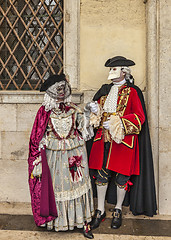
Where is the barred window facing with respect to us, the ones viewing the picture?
facing the viewer

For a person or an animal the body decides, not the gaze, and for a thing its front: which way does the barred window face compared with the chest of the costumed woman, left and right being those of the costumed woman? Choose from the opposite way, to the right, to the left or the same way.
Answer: the same way

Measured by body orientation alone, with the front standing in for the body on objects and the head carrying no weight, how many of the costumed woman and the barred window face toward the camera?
2

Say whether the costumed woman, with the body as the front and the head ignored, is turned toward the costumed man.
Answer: no

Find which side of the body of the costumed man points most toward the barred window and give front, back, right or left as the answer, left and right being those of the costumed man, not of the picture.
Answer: right

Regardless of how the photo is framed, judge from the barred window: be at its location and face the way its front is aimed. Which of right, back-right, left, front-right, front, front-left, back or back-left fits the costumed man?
front-left

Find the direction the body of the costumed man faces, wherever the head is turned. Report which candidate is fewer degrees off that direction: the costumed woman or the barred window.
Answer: the costumed woman

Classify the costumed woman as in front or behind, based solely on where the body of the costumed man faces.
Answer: in front

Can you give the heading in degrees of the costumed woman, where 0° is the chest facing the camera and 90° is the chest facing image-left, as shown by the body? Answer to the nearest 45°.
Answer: approximately 0°

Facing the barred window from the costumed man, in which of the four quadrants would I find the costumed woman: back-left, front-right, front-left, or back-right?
front-left
